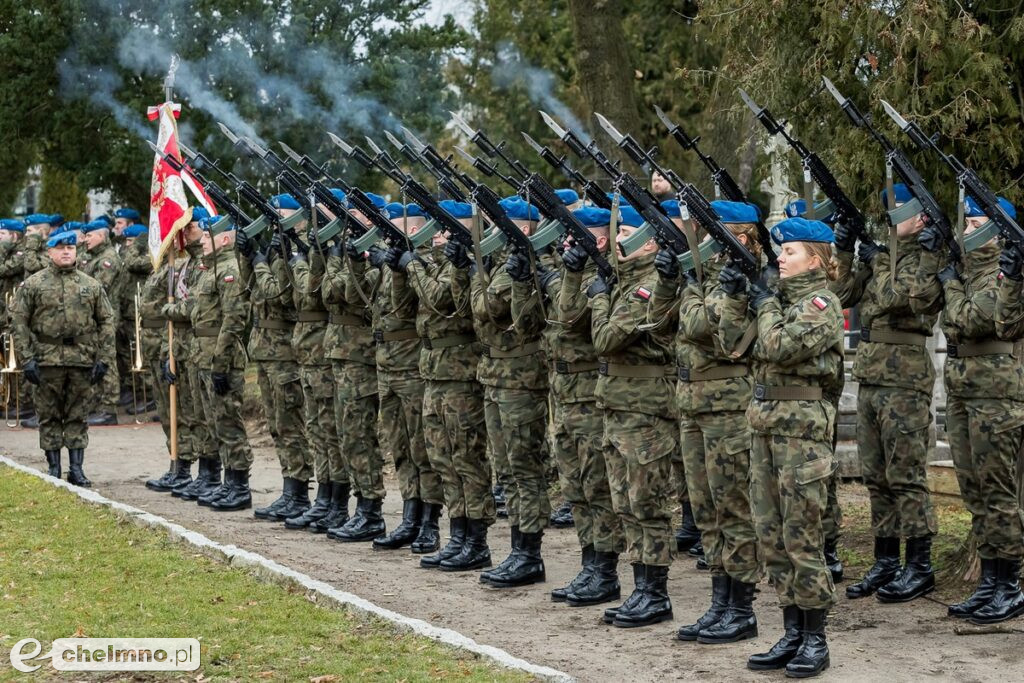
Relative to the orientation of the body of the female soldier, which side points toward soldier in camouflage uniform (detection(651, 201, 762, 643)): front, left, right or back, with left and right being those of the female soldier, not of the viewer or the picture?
right

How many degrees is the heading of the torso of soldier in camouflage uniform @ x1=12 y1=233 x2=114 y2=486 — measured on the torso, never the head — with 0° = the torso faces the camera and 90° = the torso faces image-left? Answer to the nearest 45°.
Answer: approximately 0°

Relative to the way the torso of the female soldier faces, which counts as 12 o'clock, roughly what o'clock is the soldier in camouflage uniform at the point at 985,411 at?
The soldier in camouflage uniform is roughly at 6 o'clock from the female soldier.

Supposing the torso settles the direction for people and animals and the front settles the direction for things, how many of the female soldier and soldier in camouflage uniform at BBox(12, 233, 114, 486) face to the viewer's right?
0

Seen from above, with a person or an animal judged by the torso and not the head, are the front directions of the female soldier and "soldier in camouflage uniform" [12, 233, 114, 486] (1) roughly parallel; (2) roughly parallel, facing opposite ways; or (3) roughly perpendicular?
roughly perpendicular

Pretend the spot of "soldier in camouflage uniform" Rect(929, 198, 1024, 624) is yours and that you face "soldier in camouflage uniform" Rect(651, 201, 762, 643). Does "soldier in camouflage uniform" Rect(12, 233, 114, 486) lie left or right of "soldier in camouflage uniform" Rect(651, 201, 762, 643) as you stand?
right

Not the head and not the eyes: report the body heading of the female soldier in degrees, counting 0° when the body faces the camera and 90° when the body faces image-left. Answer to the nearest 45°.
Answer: approximately 45°
